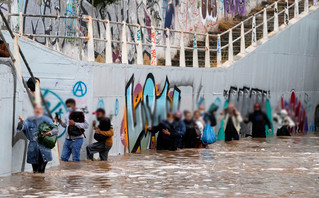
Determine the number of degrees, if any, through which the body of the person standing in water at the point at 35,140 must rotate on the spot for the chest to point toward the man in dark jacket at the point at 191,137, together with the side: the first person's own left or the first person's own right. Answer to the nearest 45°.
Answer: approximately 135° to the first person's own left

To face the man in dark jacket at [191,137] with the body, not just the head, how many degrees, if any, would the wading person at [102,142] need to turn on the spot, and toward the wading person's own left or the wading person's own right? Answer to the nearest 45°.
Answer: approximately 135° to the wading person's own right

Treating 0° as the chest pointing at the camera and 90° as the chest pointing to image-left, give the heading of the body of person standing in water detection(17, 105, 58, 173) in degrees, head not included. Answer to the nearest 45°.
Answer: approximately 0°

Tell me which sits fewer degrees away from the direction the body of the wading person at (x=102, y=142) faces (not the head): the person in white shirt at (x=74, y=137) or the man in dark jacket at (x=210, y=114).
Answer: the person in white shirt

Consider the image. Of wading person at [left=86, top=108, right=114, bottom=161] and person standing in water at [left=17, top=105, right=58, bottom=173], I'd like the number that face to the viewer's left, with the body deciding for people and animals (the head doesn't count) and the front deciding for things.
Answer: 1
